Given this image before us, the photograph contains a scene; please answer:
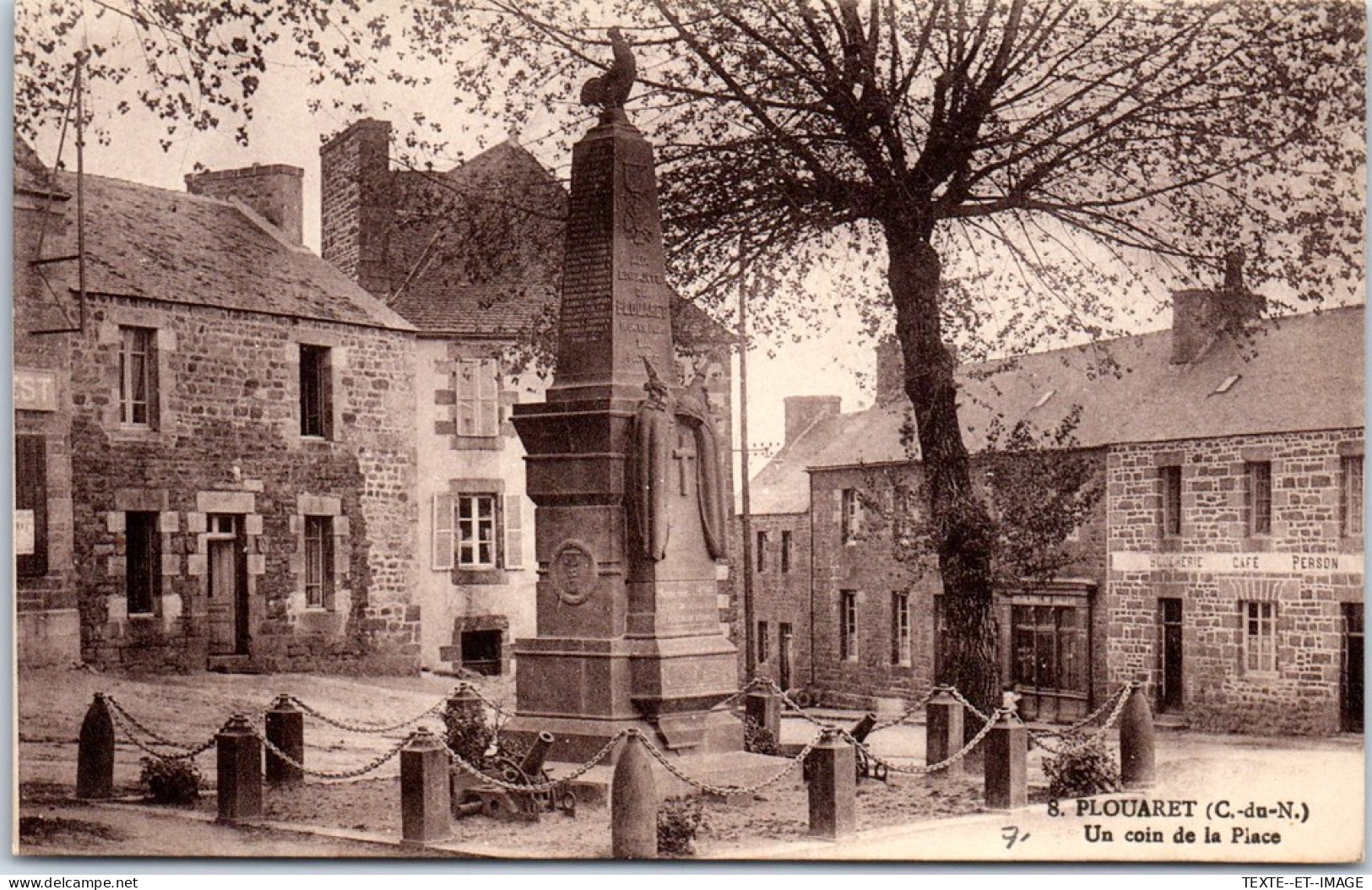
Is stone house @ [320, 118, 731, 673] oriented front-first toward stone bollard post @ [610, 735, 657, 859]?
yes

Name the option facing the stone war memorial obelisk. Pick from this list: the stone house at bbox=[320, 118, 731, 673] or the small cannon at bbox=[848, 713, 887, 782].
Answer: the stone house

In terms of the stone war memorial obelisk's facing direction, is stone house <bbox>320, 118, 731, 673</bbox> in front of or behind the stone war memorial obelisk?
behind

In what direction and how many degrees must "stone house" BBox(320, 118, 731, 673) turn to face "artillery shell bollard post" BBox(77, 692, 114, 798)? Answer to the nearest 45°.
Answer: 0° — it already faces it

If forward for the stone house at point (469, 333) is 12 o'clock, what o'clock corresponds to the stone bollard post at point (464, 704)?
The stone bollard post is roughly at 12 o'clock from the stone house.

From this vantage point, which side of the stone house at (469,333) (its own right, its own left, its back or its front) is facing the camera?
front

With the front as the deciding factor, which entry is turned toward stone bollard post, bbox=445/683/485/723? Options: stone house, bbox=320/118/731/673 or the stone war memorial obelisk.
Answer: the stone house

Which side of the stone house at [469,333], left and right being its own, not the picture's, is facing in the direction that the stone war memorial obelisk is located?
front

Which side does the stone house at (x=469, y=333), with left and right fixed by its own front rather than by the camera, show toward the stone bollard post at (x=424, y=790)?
front

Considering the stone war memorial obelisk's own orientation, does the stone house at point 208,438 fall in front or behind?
behind
